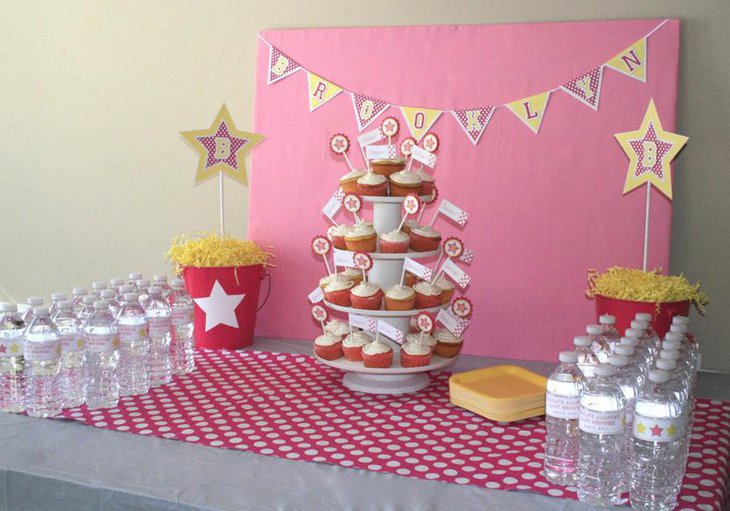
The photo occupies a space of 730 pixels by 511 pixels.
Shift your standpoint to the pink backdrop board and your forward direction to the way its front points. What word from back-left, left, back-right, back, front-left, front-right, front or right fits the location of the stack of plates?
front

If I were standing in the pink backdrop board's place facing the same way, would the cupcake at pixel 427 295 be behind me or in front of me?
in front

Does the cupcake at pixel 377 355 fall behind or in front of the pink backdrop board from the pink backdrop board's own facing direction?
in front

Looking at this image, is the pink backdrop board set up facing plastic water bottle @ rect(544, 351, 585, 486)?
yes

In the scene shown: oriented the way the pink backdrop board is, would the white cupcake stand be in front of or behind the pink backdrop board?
in front

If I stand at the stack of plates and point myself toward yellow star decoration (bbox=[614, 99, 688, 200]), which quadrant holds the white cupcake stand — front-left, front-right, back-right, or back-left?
back-left

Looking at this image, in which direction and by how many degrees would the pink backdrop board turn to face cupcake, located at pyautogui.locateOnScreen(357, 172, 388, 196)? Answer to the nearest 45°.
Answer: approximately 45° to its right

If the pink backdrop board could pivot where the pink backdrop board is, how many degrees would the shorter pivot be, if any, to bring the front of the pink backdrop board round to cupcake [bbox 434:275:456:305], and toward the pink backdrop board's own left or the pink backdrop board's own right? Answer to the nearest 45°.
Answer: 0° — it already faces it

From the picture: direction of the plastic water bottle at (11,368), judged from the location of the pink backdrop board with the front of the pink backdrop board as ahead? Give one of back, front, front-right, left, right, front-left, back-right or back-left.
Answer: front-right

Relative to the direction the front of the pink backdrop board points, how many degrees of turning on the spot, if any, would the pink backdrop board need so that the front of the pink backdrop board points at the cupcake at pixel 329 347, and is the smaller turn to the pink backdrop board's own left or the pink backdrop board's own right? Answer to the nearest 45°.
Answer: approximately 45° to the pink backdrop board's own right

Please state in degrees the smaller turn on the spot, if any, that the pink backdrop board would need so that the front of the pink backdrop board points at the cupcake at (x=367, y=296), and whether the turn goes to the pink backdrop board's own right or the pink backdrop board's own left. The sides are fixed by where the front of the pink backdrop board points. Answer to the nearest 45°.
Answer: approximately 45° to the pink backdrop board's own right

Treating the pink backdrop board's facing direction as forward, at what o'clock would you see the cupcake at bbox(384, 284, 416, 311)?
The cupcake is roughly at 1 o'clock from the pink backdrop board.

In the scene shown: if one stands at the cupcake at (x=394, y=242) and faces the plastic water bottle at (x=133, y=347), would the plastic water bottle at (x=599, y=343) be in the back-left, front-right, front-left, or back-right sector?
back-left

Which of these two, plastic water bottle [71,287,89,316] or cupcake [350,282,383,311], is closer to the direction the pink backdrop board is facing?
the cupcake

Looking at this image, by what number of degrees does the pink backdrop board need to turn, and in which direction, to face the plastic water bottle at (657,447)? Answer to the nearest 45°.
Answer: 0° — it already faces it

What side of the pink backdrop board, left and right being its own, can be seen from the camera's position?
front

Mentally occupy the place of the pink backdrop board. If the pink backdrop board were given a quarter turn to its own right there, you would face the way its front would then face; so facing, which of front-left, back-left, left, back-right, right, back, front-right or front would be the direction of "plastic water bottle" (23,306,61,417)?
front-left
